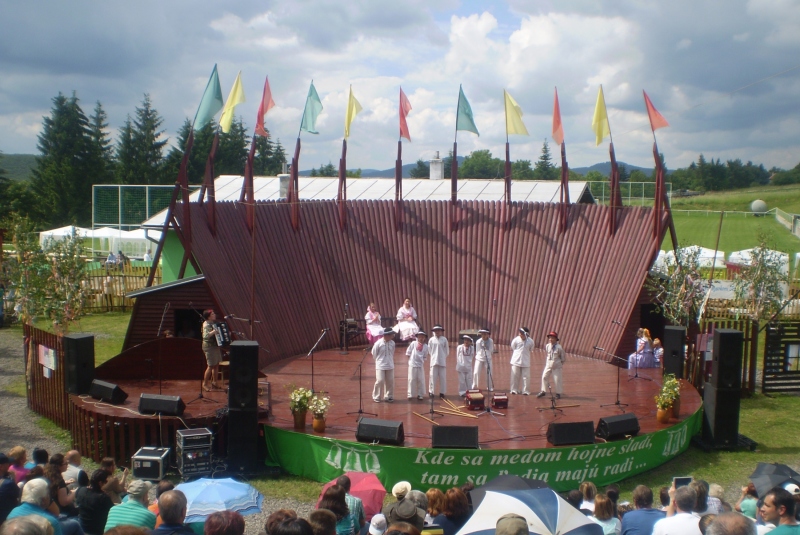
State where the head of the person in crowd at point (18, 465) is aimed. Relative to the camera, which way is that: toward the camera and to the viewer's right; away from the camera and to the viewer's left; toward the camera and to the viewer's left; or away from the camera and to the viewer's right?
away from the camera and to the viewer's right

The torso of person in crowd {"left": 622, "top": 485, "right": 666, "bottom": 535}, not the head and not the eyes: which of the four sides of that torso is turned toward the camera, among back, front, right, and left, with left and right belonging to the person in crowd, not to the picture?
back

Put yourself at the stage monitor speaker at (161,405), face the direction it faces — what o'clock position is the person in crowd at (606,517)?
The person in crowd is roughly at 5 o'clock from the stage monitor speaker.

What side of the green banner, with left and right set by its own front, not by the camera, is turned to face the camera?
front

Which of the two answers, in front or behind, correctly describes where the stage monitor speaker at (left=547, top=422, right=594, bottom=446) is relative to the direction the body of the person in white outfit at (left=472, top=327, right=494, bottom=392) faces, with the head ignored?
in front

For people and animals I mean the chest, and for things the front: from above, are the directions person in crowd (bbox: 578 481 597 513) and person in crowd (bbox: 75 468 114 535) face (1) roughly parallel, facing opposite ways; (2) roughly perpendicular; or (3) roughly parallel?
roughly parallel

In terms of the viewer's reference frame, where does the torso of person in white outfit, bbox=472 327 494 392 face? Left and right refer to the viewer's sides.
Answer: facing the viewer

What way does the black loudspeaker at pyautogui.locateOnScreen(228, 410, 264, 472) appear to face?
toward the camera

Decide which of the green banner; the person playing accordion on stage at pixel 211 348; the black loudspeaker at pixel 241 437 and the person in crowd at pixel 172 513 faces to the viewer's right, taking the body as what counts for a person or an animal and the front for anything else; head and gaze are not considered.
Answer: the person playing accordion on stage at pixel 211 348

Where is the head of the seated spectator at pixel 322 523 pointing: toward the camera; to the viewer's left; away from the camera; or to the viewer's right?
away from the camera

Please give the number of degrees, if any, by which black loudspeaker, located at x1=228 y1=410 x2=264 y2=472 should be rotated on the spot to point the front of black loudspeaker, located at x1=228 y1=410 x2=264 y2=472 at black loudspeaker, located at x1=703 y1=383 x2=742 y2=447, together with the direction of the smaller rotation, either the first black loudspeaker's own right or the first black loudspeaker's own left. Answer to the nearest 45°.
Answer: approximately 90° to the first black loudspeaker's own left

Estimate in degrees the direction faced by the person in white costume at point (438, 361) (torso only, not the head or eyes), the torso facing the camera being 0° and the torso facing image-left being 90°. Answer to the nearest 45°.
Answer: approximately 0°

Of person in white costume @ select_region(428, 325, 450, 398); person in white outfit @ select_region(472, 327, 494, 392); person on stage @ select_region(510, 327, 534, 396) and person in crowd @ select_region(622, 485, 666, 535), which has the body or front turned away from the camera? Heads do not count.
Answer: person in crowd @ select_region(622, 485, 666, 535)

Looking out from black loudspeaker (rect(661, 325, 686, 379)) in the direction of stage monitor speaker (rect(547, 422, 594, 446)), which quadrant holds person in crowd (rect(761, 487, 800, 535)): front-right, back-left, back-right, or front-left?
front-left

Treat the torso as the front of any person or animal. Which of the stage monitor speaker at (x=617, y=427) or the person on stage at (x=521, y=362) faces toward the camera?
the person on stage

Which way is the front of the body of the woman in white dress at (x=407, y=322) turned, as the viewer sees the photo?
toward the camera

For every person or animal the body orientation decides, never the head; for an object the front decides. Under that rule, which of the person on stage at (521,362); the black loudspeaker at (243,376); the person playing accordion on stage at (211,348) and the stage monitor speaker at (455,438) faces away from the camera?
the stage monitor speaker

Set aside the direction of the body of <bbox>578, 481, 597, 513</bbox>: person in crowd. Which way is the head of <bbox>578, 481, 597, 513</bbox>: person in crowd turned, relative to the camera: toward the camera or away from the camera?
away from the camera
